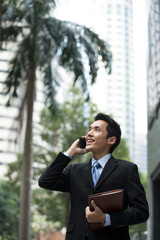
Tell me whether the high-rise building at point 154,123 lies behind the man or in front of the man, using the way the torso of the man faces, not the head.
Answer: behind

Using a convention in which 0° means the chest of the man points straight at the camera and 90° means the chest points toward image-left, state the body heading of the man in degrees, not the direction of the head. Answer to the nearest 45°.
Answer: approximately 45°

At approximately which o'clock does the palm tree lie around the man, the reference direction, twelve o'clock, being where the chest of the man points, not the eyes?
The palm tree is roughly at 4 o'clock from the man.
